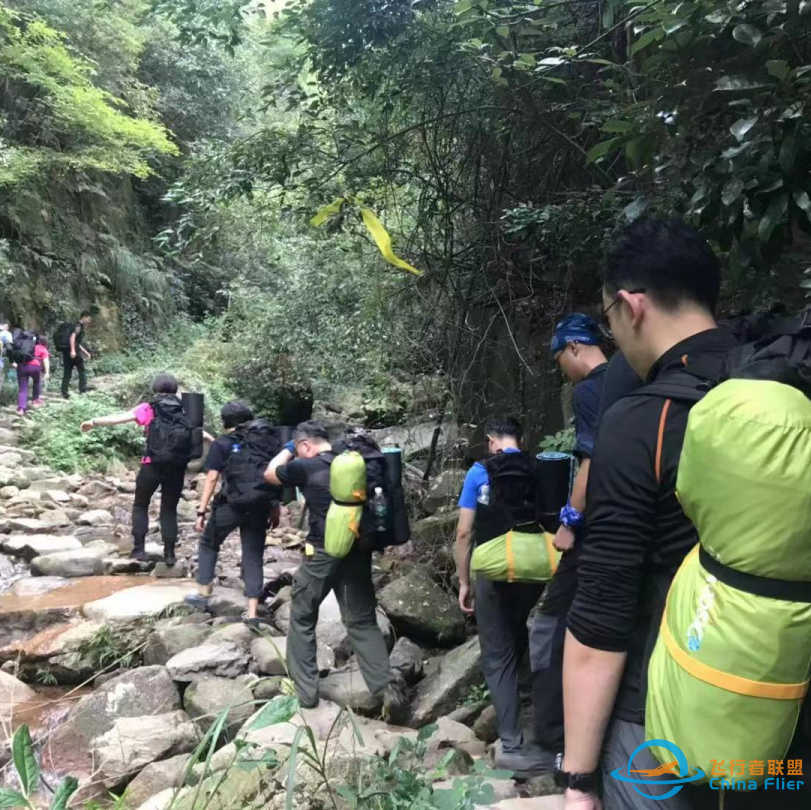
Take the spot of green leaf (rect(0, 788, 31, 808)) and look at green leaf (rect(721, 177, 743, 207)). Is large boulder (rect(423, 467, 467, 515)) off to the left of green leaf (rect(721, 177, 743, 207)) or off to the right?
left

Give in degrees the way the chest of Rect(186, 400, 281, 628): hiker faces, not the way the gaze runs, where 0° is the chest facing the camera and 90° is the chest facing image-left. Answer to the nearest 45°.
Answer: approximately 135°

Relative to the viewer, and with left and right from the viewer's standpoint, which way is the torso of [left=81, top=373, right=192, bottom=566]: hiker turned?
facing away from the viewer and to the left of the viewer
